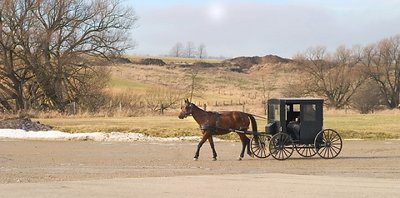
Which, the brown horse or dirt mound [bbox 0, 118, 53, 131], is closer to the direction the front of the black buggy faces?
the brown horse

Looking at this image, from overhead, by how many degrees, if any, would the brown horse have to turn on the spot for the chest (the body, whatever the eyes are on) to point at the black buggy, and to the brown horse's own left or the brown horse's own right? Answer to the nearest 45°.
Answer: approximately 180°

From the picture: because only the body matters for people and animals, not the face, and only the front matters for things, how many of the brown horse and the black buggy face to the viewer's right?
0

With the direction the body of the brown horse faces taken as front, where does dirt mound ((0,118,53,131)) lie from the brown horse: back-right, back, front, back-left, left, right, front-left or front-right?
front-right

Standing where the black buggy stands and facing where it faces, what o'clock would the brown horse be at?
The brown horse is roughly at 1 o'clock from the black buggy.

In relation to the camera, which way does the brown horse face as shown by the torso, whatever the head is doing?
to the viewer's left

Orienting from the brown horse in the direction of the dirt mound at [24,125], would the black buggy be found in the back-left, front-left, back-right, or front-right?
back-right

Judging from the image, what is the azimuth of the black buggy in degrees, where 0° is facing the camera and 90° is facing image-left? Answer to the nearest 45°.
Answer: approximately 45°
